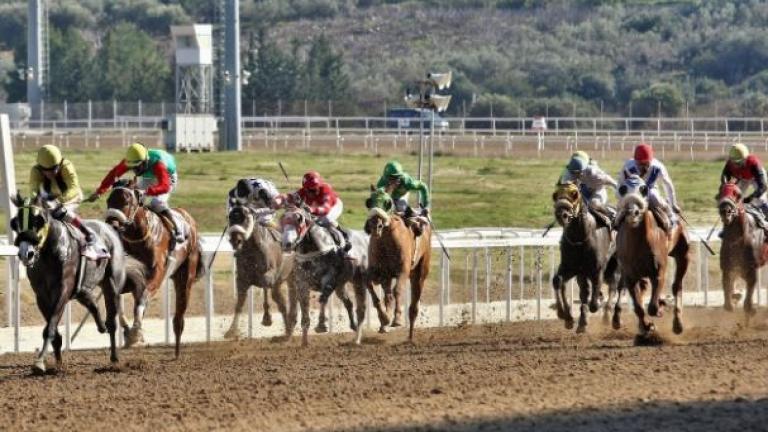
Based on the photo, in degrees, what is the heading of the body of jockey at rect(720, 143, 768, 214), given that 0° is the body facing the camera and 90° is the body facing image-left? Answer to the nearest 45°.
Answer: approximately 45°

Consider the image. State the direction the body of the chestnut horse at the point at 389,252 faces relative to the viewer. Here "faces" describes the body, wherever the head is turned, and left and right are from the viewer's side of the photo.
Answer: facing the viewer and to the left of the viewer

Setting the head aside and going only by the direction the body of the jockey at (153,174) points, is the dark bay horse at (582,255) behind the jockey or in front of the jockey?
behind

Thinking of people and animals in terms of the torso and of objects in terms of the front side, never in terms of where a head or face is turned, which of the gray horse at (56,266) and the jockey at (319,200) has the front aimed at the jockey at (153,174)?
the jockey at (319,200)

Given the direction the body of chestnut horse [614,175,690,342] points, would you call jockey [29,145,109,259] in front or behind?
in front

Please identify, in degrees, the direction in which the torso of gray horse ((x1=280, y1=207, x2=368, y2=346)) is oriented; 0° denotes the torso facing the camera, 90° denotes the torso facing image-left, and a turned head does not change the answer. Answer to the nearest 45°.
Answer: approximately 45°

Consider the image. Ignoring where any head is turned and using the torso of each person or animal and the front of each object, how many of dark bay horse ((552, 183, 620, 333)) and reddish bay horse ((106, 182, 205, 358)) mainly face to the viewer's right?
0

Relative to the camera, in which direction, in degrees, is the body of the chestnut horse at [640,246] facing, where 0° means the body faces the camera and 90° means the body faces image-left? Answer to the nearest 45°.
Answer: approximately 45°
